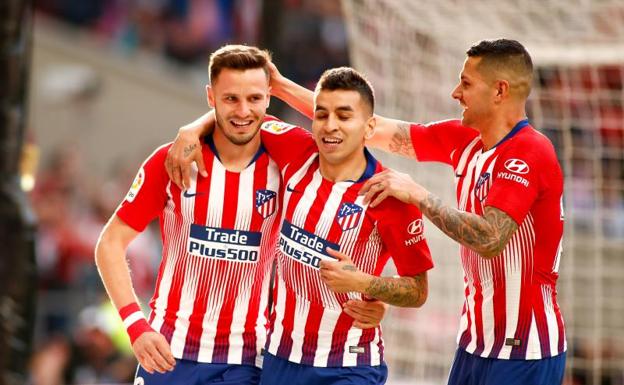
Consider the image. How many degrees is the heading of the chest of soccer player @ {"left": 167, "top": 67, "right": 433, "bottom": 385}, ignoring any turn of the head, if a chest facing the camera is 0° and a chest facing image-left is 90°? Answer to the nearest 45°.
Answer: approximately 45°

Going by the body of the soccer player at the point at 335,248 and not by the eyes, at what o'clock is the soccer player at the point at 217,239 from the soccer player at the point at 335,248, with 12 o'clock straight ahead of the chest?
the soccer player at the point at 217,239 is roughly at 2 o'clock from the soccer player at the point at 335,248.
